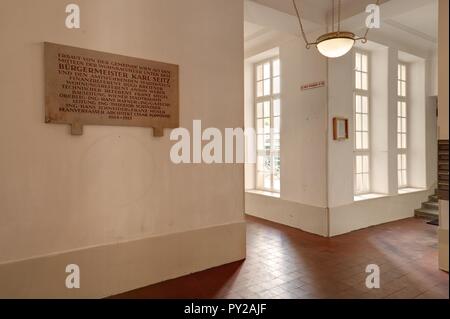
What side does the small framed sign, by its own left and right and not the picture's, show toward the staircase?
left

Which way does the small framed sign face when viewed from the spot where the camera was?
facing the viewer and to the right of the viewer

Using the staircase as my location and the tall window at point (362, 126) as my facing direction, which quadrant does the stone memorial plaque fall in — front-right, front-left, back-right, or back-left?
front-left

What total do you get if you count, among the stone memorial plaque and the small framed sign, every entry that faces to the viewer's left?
0
